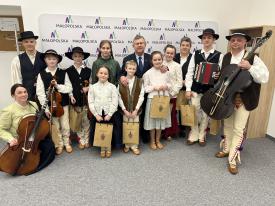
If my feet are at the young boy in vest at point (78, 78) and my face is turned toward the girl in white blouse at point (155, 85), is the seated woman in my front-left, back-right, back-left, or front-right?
back-right

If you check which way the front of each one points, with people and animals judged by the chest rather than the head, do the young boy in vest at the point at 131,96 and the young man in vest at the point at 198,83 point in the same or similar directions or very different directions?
same or similar directions

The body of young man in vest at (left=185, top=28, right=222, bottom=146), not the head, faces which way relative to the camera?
toward the camera

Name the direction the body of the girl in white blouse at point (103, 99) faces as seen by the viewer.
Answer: toward the camera

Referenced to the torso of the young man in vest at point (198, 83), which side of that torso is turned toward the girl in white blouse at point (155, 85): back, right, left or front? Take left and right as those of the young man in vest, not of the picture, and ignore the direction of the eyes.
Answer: right

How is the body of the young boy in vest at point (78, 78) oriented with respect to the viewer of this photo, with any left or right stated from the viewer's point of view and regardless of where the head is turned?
facing the viewer

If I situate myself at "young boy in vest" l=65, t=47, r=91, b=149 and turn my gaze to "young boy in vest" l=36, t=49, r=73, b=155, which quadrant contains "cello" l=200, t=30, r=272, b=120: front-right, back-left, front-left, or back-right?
back-left

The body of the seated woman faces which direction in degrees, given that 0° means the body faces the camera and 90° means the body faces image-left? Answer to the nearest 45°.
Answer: approximately 315°

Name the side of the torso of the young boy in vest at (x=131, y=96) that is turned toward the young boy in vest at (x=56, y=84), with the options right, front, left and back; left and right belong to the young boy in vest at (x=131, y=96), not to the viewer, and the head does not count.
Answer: right

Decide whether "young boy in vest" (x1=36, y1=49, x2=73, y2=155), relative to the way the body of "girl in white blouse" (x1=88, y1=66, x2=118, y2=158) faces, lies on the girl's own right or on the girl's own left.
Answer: on the girl's own right

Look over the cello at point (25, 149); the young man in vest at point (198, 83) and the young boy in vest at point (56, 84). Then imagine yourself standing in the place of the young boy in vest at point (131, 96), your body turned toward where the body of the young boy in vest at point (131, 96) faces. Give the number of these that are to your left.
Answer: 1

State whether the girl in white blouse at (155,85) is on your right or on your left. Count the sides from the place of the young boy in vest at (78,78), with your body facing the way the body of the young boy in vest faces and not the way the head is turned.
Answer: on your left

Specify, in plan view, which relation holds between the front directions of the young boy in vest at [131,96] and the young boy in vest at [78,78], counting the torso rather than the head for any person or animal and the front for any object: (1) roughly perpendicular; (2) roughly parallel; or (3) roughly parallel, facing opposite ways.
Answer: roughly parallel
